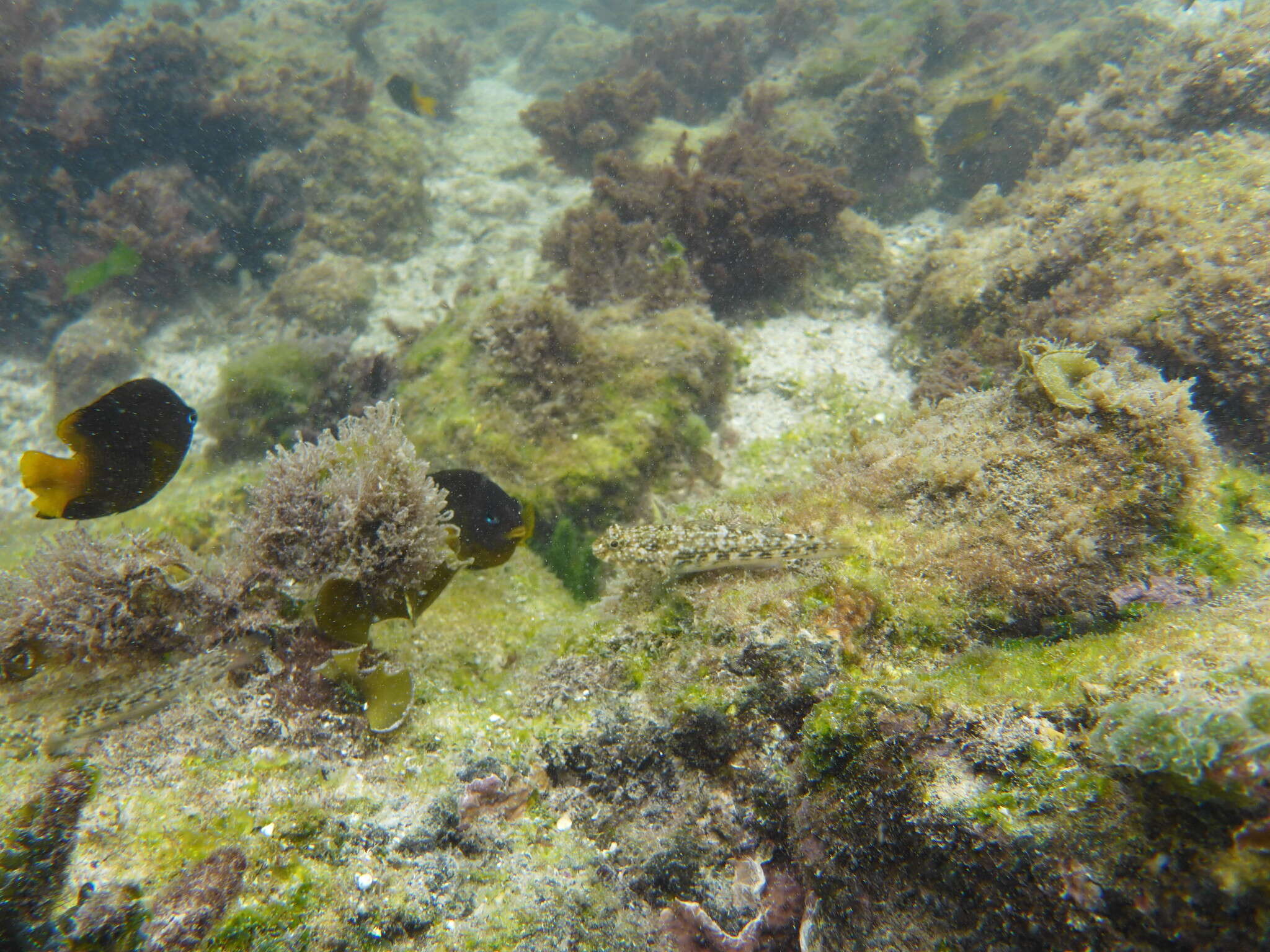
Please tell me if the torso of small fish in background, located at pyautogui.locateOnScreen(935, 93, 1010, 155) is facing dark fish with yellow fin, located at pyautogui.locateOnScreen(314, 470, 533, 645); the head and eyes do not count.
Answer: no

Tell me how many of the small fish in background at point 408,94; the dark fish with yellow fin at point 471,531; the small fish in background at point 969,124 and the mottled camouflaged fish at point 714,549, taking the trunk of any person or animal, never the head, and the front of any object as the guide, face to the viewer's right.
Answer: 1

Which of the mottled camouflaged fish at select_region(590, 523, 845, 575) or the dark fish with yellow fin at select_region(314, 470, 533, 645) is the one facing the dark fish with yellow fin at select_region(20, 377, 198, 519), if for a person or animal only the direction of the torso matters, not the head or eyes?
the mottled camouflaged fish

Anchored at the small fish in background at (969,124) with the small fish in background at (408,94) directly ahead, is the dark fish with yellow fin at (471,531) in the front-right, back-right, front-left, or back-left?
front-left

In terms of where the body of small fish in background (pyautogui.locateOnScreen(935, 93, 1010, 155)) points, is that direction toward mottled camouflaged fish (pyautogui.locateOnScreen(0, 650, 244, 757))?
no

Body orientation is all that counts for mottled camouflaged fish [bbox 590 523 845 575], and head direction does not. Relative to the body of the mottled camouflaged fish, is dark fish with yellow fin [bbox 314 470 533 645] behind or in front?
in front

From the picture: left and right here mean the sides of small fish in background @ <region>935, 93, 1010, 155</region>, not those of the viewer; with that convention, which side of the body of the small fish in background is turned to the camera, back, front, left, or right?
left

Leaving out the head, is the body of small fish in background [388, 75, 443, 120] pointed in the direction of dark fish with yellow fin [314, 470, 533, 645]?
no

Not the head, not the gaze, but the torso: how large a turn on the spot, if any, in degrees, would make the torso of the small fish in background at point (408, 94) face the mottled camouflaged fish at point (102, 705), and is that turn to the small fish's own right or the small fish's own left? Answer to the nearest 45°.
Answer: approximately 90° to the small fish's own left

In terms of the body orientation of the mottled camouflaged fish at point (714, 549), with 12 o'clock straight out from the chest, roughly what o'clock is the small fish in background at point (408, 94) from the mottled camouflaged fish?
The small fish in background is roughly at 2 o'clock from the mottled camouflaged fish.

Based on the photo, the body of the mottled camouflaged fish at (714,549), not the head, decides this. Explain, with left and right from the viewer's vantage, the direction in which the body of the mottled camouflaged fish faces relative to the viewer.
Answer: facing to the left of the viewer

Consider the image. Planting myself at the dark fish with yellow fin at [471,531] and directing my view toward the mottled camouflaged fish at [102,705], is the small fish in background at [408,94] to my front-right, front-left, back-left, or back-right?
back-right

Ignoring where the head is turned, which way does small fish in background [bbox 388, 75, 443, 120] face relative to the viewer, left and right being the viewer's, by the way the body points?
facing to the left of the viewer

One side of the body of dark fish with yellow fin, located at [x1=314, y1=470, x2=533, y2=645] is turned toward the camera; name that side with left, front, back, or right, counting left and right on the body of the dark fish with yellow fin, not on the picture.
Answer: right

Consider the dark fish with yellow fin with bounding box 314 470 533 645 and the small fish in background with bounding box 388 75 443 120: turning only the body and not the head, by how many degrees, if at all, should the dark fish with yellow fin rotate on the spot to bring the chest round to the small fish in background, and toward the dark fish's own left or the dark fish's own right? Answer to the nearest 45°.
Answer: approximately 90° to the dark fish's own left

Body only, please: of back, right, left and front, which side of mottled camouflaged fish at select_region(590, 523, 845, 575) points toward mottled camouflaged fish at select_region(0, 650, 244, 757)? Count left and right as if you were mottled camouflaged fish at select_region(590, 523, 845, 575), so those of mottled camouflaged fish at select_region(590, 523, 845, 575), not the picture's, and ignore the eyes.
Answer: front

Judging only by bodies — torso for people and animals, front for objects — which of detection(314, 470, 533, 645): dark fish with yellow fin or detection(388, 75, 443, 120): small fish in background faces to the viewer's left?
the small fish in background

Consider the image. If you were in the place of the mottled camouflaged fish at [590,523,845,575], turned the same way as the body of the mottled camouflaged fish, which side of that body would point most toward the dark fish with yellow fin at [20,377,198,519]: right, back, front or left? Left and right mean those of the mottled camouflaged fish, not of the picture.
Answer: front

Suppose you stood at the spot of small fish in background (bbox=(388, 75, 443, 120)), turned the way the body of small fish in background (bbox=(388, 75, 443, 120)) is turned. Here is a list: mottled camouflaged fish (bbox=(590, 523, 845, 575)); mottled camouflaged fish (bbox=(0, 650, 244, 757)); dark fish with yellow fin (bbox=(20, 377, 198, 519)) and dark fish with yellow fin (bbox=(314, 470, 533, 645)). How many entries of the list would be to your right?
0
